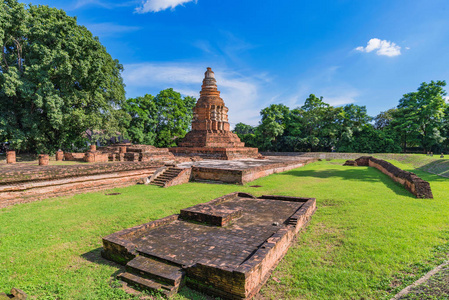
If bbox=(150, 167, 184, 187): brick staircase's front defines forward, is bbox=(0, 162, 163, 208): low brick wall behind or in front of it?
in front

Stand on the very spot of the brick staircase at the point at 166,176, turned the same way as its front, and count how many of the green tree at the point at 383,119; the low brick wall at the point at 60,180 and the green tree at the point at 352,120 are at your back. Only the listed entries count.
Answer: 2

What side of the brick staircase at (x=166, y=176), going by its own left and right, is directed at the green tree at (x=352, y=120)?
back

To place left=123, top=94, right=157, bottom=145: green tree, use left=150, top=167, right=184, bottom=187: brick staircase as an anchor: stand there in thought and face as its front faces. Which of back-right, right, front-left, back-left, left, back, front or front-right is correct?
back-right

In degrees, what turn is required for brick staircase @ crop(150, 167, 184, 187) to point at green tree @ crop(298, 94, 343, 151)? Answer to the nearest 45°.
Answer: approximately 180°

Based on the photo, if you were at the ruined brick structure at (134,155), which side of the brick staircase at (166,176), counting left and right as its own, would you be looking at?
right

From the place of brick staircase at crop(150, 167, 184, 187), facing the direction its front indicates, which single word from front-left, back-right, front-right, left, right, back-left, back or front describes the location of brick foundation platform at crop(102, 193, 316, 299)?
front-left

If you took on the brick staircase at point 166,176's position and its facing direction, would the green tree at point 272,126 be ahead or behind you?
behind

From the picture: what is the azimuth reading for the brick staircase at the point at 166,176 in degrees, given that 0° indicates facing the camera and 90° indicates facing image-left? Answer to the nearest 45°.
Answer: approximately 45°

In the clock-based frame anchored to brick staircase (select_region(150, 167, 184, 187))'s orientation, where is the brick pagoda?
The brick pagoda is roughly at 5 o'clock from the brick staircase.

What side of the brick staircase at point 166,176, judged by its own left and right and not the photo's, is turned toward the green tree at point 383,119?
back
